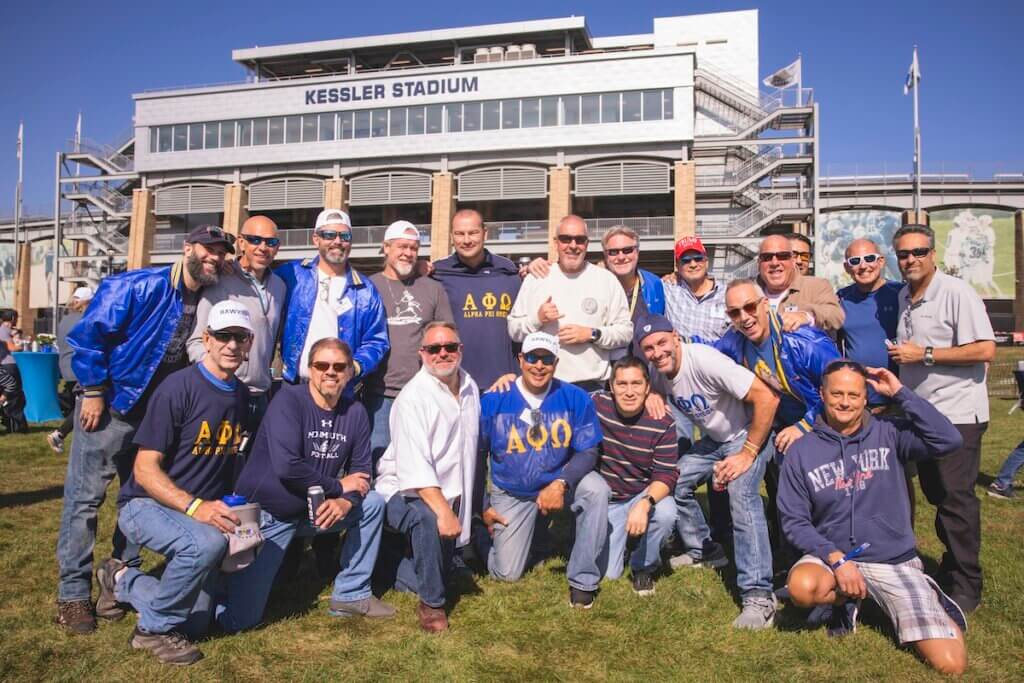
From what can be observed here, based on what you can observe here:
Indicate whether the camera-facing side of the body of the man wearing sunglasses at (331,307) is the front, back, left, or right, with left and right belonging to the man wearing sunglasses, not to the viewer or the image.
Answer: front

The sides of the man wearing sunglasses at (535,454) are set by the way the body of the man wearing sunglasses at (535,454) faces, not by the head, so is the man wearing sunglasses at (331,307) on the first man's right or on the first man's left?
on the first man's right

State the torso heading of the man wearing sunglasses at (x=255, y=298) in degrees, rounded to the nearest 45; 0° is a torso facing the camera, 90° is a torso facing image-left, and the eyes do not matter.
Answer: approximately 315°

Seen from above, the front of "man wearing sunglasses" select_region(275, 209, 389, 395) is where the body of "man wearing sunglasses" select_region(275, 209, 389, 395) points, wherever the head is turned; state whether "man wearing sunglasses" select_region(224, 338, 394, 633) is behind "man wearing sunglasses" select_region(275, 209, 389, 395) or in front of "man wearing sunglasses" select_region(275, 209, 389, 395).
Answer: in front

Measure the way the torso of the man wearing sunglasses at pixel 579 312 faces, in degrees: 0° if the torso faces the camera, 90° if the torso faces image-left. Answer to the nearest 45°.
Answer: approximately 0°

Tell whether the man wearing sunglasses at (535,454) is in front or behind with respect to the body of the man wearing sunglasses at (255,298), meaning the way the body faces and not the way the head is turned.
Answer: in front

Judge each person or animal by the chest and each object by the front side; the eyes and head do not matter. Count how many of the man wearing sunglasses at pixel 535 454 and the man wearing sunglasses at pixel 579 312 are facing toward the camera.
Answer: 2

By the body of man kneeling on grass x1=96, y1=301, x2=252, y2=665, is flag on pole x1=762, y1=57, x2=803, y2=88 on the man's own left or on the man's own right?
on the man's own left

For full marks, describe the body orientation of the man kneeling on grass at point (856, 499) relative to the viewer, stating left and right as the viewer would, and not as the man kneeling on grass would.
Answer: facing the viewer

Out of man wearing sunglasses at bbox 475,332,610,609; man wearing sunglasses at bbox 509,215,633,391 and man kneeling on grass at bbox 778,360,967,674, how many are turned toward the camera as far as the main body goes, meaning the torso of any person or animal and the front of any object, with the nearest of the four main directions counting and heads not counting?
3

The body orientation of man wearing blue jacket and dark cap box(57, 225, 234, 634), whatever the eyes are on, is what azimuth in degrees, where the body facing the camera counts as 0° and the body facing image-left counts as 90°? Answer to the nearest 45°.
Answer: approximately 315°
